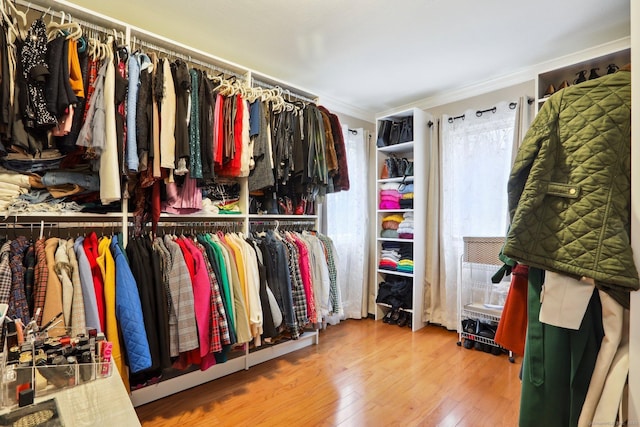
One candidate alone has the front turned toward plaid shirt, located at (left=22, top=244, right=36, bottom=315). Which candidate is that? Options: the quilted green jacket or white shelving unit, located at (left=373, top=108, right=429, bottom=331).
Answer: the white shelving unit

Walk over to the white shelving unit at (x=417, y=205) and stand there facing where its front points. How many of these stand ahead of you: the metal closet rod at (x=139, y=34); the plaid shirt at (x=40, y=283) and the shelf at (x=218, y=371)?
3

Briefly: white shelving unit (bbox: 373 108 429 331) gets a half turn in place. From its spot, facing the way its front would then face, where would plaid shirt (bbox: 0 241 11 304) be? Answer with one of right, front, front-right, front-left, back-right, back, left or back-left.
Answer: back

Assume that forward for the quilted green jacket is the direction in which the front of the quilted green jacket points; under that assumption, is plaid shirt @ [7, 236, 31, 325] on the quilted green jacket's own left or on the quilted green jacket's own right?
on the quilted green jacket's own left

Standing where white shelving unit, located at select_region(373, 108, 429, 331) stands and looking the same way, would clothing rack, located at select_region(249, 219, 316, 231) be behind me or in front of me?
in front

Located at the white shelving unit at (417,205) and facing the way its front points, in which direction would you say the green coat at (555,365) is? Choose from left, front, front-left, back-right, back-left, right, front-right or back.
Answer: front-left

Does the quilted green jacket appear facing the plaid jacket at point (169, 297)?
no
